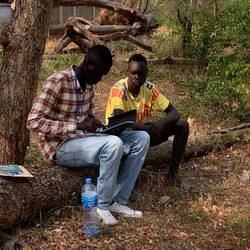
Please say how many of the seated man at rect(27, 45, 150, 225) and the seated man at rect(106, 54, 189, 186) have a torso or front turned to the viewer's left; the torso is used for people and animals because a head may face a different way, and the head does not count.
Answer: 0

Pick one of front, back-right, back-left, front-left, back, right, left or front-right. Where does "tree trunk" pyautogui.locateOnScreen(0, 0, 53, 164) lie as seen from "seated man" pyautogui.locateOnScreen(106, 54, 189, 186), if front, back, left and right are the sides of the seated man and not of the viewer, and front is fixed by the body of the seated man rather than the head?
right

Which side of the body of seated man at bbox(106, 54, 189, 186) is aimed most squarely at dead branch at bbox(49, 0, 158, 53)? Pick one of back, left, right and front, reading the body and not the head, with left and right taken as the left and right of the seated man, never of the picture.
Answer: back

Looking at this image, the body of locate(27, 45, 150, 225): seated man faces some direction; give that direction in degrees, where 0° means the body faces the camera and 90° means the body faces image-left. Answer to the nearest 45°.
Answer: approximately 315°

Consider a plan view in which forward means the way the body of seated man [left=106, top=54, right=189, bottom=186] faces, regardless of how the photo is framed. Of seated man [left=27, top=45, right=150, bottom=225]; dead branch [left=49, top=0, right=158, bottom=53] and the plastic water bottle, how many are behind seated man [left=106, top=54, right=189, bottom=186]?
1

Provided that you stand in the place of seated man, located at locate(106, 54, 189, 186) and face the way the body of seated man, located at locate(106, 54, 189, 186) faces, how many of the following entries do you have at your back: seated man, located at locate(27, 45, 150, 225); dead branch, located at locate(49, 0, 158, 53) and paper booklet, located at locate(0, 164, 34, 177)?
1

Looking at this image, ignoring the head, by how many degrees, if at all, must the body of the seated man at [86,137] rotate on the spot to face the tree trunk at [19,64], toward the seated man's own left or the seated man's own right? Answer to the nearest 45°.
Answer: approximately 180°

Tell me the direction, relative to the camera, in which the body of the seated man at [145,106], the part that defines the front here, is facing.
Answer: toward the camera

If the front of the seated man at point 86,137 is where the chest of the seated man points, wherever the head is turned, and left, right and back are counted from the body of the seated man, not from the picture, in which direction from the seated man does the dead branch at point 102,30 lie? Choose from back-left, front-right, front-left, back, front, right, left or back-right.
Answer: back-left

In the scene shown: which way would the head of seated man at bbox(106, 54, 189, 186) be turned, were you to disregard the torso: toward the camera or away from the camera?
toward the camera

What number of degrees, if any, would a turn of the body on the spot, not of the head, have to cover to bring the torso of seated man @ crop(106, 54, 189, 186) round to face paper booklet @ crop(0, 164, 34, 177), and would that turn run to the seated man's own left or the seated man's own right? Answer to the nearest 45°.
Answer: approximately 45° to the seated man's own right
